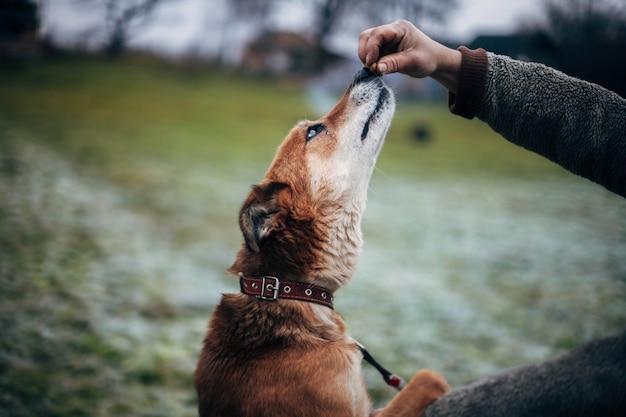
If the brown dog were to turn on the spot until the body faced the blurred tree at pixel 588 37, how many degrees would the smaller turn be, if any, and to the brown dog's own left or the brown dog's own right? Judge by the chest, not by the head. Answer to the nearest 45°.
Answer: approximately 45° to the brown dog's own left

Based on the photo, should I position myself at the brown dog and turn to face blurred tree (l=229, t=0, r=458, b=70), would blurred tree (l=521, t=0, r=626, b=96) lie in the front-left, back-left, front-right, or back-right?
front-right

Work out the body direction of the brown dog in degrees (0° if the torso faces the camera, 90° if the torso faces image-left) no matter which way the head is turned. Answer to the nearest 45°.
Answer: approximately 270°

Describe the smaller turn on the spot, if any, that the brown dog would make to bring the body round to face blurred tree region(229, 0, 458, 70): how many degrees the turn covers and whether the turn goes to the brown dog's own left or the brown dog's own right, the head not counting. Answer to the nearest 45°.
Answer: approximately 90° to the brown dog's own left
